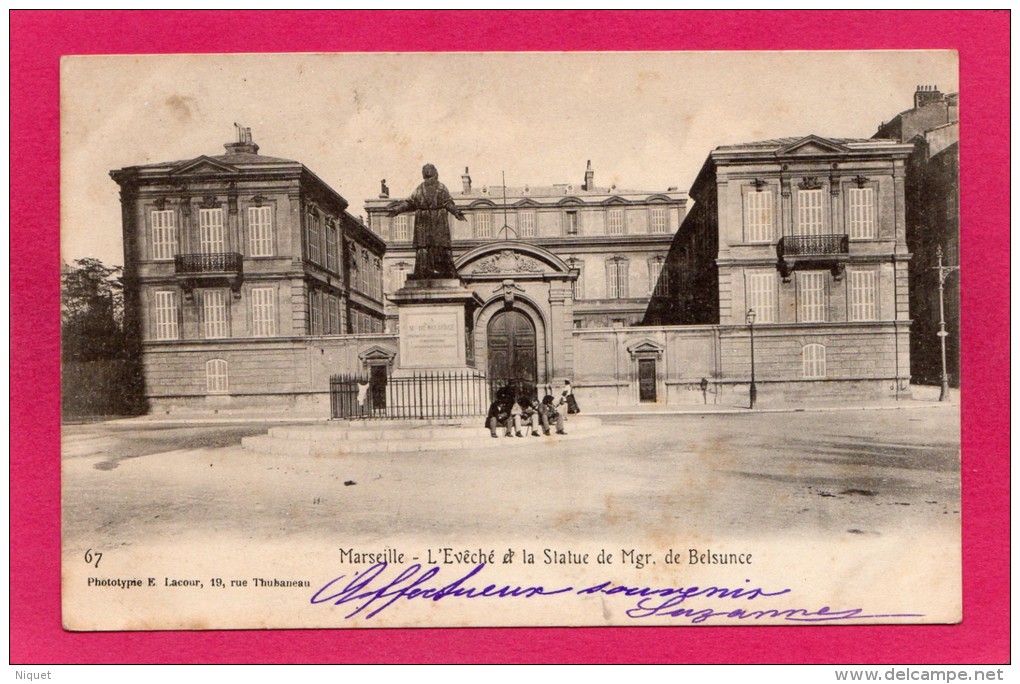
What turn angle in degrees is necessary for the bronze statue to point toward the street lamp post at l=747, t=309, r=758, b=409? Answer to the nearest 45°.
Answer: approximately 135° to its left

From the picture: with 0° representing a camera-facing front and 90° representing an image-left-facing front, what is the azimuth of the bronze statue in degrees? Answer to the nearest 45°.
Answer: approximately 0°

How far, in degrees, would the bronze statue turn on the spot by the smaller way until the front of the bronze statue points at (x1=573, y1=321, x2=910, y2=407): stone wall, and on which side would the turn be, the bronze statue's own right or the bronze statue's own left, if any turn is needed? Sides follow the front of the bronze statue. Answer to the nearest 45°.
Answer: approximately 135° to the bronze statue's own left
